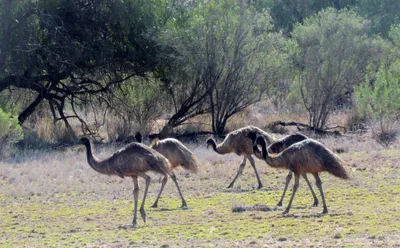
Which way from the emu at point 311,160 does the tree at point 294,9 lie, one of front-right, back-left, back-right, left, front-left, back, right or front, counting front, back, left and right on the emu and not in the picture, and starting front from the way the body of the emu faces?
right

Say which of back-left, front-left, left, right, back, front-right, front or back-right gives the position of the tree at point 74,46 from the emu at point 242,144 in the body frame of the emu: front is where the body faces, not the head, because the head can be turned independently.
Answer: front-right

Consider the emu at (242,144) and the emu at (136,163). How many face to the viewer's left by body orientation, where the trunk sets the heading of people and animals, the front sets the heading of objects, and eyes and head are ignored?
2

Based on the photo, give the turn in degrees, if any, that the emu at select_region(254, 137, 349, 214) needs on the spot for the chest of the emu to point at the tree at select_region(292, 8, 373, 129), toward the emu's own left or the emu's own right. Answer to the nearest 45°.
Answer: approximately 90° to the emu's own right

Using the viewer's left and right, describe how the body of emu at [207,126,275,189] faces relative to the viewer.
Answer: facing to the left of the viewer

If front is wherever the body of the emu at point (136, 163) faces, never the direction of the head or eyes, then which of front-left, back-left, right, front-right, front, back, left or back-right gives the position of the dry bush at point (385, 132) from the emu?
back-right

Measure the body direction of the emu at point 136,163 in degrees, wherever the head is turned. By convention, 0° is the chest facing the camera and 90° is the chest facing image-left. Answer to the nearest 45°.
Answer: approximately 90°

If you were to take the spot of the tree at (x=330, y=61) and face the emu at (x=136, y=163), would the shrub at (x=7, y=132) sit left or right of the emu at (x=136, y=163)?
right

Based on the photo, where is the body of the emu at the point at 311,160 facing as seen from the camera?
to the viewer's left

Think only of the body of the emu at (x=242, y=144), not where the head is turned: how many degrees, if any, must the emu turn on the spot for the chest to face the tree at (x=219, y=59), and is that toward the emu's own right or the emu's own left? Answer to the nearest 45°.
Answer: approximately 90° to the emu's own right
